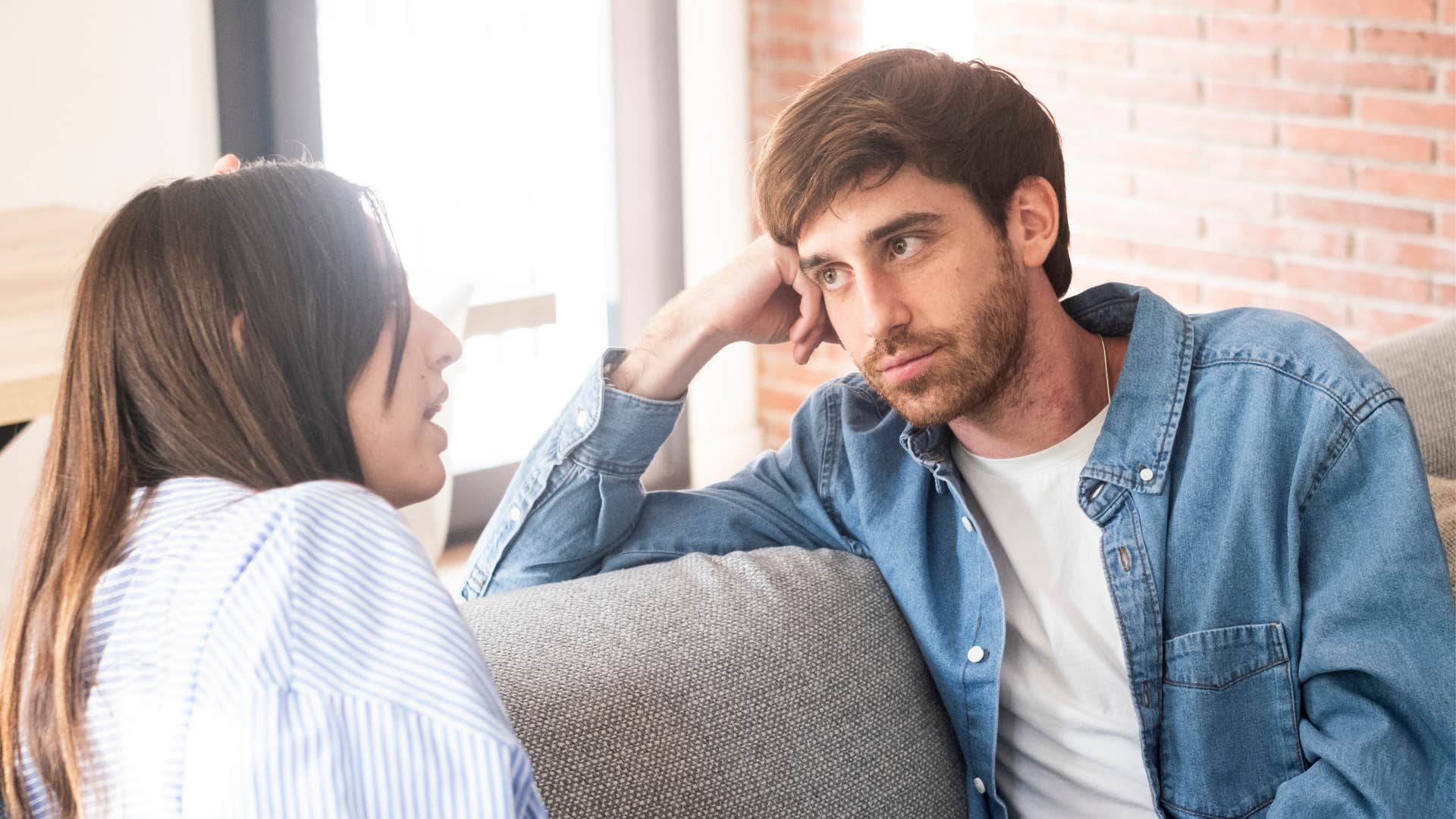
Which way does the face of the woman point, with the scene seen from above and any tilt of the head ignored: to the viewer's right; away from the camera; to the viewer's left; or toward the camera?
to the viewer's right

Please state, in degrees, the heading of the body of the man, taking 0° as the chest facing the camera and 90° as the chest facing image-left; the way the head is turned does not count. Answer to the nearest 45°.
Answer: approximately 45°

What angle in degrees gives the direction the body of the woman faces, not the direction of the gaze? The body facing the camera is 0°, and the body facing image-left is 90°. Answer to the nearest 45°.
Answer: approximately 225°

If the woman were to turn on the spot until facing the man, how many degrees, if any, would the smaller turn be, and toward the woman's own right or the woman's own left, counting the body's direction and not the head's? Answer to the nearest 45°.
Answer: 0° — they already face them
